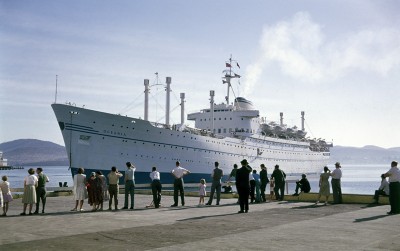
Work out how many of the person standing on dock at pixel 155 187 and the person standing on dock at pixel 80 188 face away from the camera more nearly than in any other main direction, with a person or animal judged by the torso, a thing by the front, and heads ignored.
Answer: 2

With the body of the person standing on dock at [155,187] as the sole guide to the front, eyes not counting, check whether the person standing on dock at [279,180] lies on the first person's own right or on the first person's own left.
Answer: on the first person's own right

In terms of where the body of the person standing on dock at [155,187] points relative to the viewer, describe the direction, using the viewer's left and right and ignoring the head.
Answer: facing away from the viewer

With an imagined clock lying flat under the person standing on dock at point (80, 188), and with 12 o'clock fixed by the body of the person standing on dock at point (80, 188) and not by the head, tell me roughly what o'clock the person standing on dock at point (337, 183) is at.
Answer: the person standing on dock at point (337, 183) is roughly at 3 o'clock from the person standing on dock at point (80, 188).

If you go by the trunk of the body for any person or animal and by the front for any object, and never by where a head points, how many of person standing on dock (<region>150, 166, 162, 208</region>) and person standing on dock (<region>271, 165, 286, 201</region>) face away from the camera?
2

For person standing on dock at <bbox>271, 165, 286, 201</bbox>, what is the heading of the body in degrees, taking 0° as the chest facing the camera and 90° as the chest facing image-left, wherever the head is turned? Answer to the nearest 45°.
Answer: approximately 180°

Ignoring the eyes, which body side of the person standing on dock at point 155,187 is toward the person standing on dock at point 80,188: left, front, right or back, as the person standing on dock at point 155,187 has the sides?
left

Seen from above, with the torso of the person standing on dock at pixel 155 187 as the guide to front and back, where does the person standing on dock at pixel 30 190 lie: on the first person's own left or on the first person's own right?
on the first person's own left

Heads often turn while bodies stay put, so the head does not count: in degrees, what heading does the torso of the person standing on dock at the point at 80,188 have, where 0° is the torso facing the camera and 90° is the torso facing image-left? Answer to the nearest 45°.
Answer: approximately 180°
